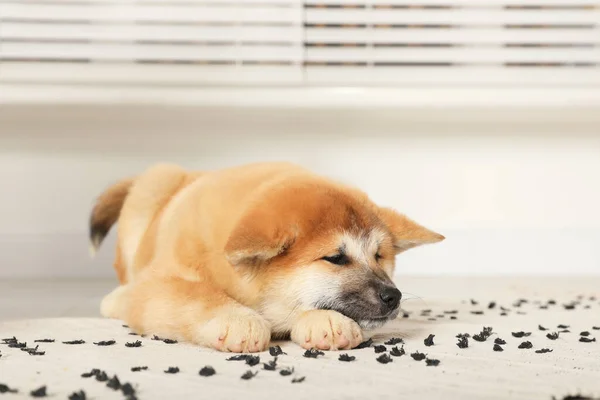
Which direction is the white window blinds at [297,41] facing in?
toward the camera

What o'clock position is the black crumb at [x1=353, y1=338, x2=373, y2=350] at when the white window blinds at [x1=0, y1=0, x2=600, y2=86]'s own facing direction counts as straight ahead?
The black crumb is roughly at 12 o'clock from the white window blinds.

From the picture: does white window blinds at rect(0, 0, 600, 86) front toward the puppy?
yes

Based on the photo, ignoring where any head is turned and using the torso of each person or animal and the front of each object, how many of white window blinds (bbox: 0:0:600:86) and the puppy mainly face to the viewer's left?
0

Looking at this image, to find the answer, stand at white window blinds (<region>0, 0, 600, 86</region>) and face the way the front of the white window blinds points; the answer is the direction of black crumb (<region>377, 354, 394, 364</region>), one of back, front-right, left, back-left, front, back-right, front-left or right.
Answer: front

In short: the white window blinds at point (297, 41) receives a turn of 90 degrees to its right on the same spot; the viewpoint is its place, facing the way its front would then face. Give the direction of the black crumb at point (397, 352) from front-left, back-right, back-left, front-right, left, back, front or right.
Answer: left

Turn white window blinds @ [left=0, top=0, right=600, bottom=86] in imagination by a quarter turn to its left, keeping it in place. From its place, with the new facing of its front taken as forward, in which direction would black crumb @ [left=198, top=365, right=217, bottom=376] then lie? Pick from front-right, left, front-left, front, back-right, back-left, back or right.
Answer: right

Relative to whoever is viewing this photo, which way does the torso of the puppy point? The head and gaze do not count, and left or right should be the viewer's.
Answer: facing the viewer and to the right of the viewer

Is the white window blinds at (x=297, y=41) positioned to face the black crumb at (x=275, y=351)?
yes

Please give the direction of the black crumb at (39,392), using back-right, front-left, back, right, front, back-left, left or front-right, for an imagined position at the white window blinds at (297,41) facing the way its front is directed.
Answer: front
